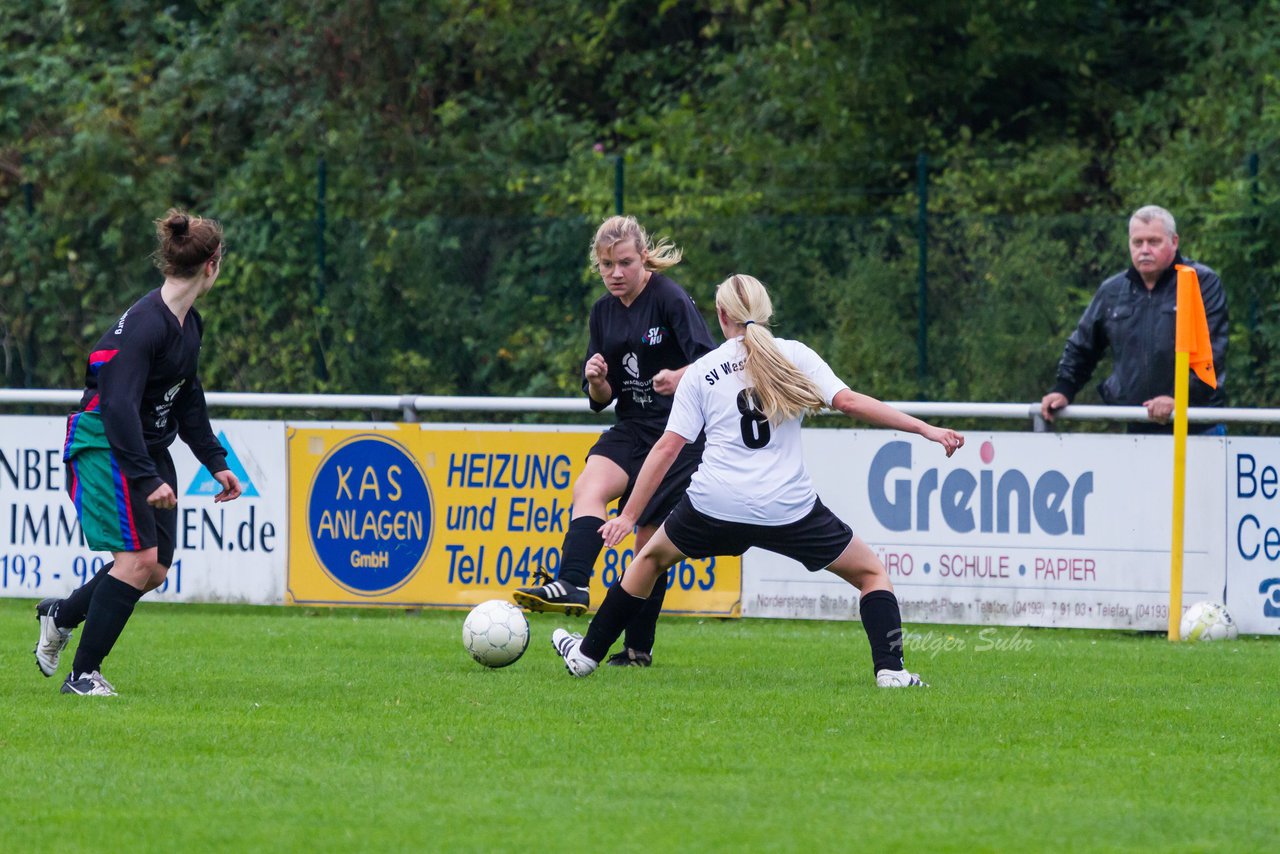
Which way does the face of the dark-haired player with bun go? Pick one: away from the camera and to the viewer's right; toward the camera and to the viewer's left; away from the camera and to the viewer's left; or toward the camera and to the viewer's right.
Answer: away from the camera and to the viewer's right

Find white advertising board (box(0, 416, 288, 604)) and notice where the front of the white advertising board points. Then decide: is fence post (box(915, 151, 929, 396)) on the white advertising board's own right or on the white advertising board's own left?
on the white advertising board's own left

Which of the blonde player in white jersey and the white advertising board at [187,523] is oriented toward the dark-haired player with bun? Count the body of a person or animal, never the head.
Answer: the white advertising board

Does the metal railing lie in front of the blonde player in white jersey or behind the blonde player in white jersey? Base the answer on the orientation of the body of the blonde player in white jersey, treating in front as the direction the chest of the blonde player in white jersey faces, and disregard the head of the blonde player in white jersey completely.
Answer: in front

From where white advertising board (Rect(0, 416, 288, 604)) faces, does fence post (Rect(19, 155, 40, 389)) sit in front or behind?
behind

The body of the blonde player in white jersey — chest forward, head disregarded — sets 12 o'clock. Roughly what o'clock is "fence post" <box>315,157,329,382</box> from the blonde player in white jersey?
The fence post is roughly at 11 o'clock from the blonde player in white jersey.

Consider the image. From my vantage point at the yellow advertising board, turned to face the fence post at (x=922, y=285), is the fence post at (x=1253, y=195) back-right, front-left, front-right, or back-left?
front-right

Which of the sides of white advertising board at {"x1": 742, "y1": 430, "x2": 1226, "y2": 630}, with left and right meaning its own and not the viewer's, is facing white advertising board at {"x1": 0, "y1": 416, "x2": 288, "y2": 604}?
right

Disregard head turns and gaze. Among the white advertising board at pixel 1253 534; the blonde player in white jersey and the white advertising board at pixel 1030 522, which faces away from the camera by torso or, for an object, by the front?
the blonde player in white jersey

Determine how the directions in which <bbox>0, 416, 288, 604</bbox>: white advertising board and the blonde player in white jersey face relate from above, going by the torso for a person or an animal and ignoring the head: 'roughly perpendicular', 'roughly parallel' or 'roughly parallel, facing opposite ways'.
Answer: roughly parallel, facing opposite ways

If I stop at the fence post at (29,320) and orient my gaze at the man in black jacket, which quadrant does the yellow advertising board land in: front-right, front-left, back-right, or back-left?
front-right

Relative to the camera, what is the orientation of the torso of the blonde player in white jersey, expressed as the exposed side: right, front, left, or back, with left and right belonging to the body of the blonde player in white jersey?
back

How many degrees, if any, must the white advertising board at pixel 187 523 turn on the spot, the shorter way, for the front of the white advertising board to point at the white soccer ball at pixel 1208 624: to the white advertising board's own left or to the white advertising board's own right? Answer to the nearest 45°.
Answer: approximately 45° to the white advertising board's own left

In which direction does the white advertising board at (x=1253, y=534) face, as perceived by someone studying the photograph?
facing the viewer

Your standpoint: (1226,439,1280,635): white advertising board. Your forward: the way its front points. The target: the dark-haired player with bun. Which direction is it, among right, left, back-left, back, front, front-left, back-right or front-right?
front-right

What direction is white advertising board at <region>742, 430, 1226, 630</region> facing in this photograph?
toward the camera

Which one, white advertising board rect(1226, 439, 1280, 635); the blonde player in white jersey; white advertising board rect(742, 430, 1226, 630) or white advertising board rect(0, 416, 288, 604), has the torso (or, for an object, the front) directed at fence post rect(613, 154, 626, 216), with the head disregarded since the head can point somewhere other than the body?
the blonde player in white jersey

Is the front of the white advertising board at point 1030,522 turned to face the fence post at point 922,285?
no

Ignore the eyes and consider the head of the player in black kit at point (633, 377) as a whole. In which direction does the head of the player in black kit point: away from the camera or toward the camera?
toward the camera

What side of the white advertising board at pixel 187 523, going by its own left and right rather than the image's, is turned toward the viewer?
front
